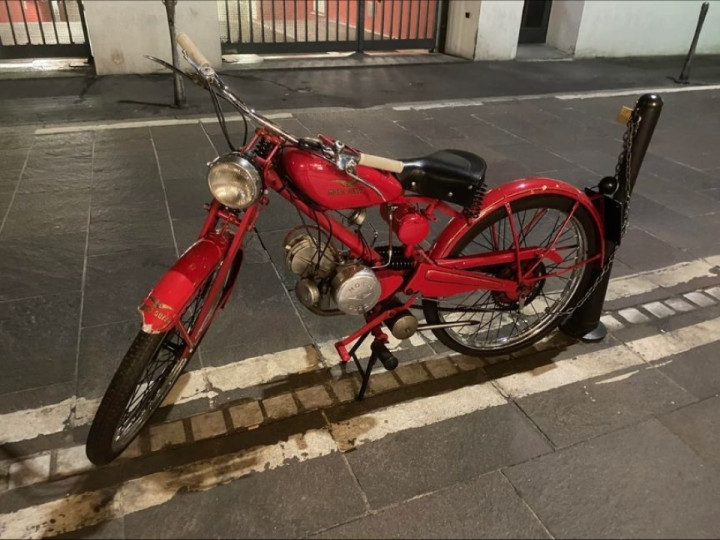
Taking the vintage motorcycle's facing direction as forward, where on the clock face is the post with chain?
The post with chain is roughly at 7 o'clock from the vintage motorcycle.

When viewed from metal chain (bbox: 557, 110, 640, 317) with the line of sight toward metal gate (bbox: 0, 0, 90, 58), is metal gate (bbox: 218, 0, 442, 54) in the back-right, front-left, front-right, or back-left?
front-right

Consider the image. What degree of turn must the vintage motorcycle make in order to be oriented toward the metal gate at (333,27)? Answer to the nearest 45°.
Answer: approximately 135° to its right

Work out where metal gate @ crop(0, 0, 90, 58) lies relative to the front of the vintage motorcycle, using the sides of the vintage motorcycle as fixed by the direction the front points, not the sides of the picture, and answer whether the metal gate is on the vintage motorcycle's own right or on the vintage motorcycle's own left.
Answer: on the vintage motorcycle's own right

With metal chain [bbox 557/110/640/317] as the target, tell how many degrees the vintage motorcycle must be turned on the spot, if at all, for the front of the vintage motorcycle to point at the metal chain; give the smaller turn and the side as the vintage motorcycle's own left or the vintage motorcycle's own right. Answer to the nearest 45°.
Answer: approximately 135° to the vintage motorcycle's own left

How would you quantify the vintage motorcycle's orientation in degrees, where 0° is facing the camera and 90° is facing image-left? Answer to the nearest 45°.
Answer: approximately 45°
